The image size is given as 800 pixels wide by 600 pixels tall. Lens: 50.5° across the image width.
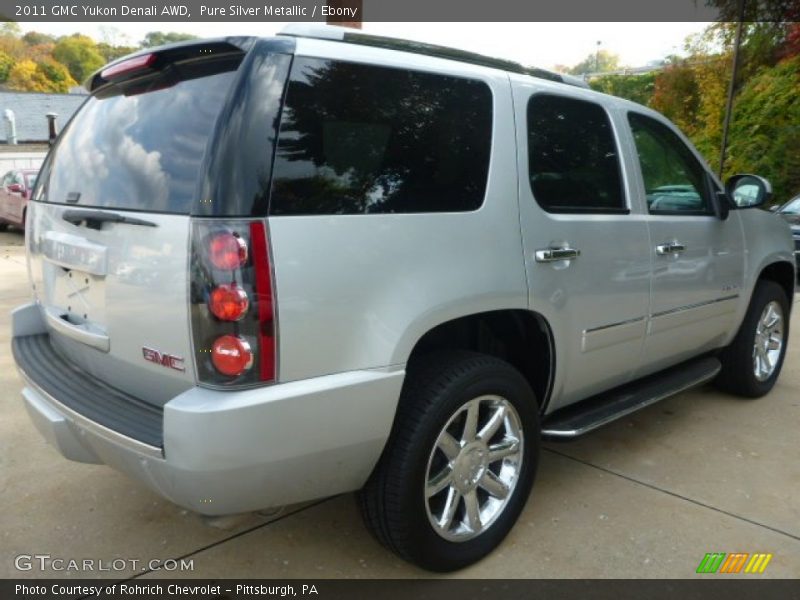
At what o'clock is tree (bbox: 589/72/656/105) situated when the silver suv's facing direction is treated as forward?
The tree is roughly at 11 o'clock from the silver suv.

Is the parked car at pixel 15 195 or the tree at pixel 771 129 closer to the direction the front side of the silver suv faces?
the tree

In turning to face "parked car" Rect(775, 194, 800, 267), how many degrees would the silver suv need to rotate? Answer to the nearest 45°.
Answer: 0° — it already faces it

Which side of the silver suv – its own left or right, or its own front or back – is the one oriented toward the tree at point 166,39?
left

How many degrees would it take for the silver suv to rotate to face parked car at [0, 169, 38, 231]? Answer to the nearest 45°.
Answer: approximately 90° to its left

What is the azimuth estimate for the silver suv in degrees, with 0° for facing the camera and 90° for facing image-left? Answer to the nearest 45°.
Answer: approximately 225°

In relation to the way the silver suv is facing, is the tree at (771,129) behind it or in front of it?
in front
